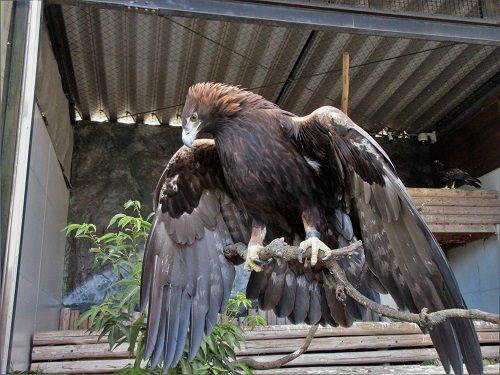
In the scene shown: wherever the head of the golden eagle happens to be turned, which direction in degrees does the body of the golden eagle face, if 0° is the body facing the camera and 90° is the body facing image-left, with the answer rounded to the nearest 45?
approximately 45°

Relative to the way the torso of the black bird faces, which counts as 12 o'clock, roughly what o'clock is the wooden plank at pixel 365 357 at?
The wooden plank is roughly at 10 o'clock from the black bird.

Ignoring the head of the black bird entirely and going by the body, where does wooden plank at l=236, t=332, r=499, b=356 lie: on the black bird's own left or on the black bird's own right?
on the black bird's own left

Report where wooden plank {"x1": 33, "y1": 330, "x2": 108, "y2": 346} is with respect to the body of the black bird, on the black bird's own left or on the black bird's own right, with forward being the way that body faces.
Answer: on the black bird's own left

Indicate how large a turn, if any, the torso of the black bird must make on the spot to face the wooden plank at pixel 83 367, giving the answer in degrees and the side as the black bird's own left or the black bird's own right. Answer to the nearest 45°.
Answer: approximately 45° to the black bird's own left

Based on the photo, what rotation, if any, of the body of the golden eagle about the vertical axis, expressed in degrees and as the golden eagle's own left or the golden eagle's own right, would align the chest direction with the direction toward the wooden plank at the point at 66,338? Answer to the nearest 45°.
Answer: approximately 90° to the golden eagle's own right

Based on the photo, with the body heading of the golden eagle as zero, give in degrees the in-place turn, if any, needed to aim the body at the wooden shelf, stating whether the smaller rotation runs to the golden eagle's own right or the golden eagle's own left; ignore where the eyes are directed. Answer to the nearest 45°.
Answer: approximately 180°

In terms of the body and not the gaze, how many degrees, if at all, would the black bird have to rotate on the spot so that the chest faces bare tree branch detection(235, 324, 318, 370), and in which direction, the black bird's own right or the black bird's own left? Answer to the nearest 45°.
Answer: approximately 90° to the black bird's own left

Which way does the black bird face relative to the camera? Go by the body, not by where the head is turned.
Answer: to the viewer's left
